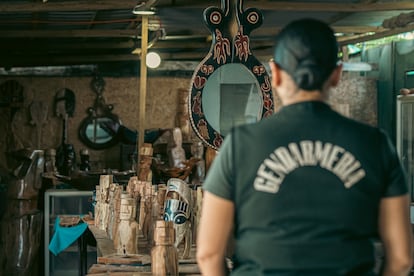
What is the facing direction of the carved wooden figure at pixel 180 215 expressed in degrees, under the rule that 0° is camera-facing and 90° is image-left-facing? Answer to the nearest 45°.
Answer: approximately 45°

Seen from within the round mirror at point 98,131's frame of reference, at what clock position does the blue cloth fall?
The blue cloth is roughly at 12 o'clock from the round mirror.

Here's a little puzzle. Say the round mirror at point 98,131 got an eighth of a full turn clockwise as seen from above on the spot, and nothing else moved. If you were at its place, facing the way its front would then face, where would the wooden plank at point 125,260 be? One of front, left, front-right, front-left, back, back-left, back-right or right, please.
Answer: front-left

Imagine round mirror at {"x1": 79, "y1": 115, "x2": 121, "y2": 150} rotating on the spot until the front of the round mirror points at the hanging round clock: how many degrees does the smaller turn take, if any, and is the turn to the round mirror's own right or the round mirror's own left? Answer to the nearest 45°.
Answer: approximately 45° to the round mirror's own left

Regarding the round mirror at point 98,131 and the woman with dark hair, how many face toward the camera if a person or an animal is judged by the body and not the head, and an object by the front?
1

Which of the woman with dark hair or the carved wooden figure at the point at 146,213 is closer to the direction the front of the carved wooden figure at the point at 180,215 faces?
the woman with dark hair

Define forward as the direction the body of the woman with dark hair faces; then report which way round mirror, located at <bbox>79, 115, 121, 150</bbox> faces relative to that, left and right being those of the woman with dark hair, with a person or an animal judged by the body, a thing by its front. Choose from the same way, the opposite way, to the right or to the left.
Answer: the opposite way

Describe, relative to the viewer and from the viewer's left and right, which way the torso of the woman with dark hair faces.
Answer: facing away from the viewer

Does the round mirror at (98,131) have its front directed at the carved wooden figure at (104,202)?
yes

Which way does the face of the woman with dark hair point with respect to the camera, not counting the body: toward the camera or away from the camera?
away from the camera

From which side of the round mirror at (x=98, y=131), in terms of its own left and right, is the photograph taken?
front

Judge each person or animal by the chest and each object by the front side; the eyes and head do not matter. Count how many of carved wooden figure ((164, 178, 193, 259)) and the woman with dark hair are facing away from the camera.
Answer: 1

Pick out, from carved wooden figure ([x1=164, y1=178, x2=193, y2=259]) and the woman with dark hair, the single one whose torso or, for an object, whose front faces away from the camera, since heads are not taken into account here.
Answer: the woman with dark hair

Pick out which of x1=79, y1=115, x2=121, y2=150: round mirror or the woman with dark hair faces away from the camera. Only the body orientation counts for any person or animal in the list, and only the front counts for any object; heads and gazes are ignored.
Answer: the woman with dark hair
